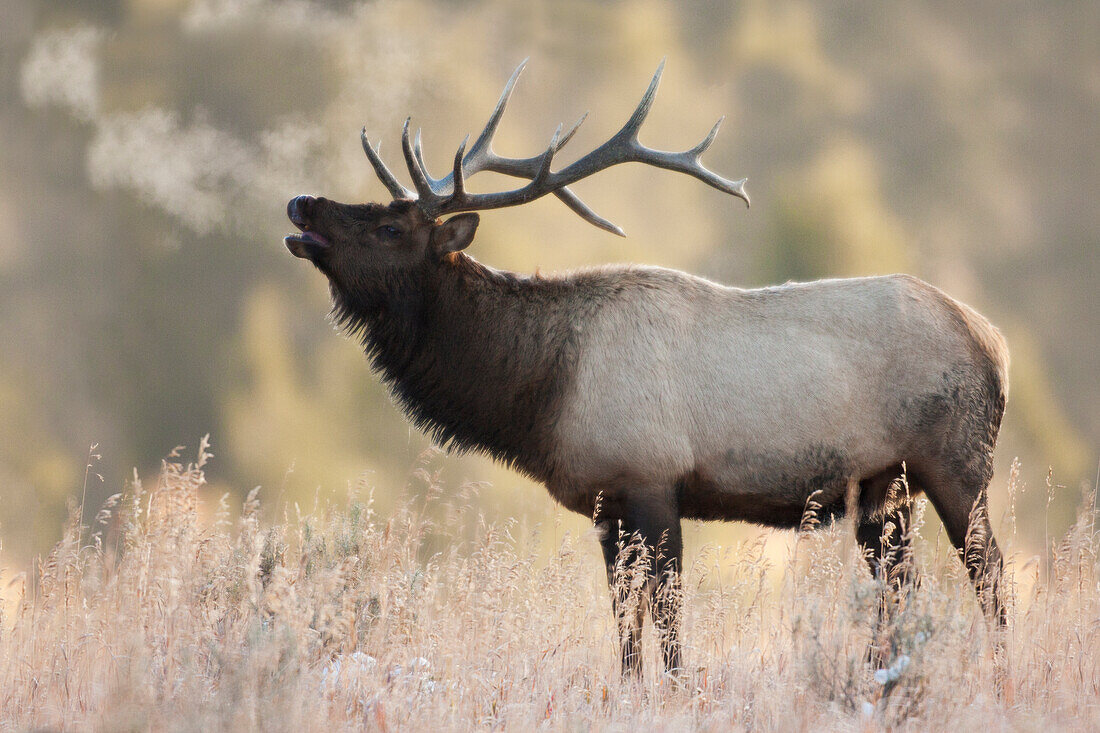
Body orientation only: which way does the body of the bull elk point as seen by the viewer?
to the viewer's left
